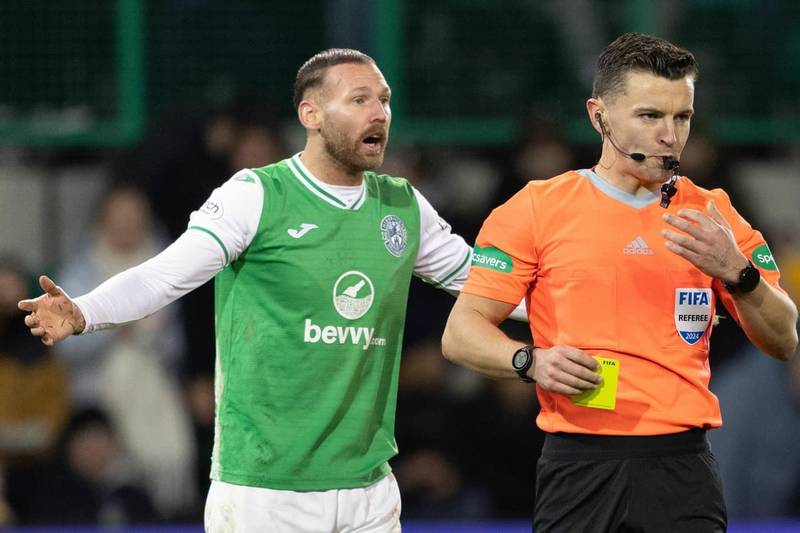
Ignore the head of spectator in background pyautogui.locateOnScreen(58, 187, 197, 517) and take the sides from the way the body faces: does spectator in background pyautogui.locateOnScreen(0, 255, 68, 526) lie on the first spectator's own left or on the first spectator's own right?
on the first spectator's own right

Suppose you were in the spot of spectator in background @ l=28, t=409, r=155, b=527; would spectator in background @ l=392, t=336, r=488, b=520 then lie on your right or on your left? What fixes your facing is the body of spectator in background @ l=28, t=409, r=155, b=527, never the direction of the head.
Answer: on your left

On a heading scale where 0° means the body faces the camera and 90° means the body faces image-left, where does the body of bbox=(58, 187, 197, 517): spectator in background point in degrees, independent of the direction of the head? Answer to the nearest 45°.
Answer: approximately 0°

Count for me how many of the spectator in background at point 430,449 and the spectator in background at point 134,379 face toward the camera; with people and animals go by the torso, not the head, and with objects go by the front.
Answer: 2

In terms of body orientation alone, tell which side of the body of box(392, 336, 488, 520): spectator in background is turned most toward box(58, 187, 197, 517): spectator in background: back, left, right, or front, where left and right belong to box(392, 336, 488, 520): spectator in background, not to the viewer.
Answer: right

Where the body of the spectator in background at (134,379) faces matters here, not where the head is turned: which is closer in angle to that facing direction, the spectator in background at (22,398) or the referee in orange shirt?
the referee in orange shirt

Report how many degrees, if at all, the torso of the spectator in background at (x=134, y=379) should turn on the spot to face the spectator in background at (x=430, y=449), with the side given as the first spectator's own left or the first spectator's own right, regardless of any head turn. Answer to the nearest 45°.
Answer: approximately 90° to the first spectator's own left

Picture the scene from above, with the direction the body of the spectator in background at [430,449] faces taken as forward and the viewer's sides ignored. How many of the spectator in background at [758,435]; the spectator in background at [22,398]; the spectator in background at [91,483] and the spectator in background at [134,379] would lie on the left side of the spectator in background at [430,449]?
1

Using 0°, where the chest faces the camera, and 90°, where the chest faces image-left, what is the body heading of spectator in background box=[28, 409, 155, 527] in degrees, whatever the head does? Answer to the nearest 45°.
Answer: approximately 0°

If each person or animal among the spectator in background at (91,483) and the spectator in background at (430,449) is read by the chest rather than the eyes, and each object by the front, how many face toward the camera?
2

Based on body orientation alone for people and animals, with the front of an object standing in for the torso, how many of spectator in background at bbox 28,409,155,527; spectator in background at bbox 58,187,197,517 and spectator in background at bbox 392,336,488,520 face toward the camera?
3
